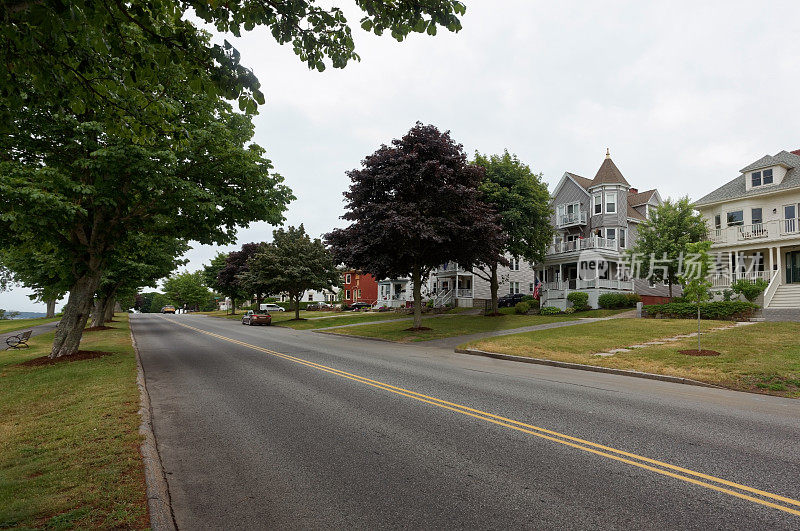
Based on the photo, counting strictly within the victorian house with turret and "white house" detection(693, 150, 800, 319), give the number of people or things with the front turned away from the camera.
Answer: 0

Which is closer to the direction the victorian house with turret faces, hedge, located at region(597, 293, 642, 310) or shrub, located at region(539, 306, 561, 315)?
the shrub

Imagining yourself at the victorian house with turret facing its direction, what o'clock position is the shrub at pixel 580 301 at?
The shrub is roughly at 11 o'clock from the victorian house with turret.

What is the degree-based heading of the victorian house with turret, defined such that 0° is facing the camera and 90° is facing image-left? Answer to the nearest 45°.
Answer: approximately 45°

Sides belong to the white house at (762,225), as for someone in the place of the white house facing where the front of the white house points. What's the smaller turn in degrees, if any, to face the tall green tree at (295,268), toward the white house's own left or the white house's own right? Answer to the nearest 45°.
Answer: approximately 45° to the white house's own right

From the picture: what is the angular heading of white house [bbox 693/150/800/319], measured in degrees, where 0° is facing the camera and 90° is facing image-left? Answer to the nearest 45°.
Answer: approximately 45°

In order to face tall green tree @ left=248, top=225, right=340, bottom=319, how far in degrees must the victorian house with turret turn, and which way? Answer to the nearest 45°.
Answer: approximately 45° to its right

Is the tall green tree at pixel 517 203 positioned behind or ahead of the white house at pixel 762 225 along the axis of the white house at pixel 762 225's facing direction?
ahead

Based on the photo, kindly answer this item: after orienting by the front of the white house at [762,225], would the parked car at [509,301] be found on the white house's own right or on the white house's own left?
on the white house's own right

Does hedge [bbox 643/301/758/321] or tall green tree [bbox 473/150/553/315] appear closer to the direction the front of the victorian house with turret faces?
the tall green tree
